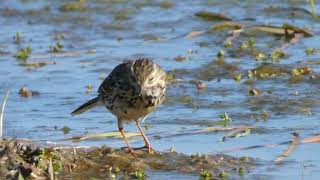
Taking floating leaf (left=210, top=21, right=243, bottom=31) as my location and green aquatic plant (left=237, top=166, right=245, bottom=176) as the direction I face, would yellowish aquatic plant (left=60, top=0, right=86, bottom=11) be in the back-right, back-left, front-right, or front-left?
back-right

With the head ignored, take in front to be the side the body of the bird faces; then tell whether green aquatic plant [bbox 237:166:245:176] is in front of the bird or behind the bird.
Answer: in front

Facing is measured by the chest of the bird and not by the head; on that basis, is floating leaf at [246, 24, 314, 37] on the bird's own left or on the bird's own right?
on the bird's own left

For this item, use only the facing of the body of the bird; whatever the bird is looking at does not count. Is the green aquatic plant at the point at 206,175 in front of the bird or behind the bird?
in front
